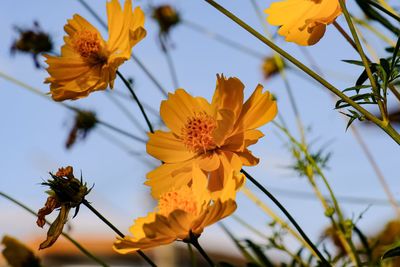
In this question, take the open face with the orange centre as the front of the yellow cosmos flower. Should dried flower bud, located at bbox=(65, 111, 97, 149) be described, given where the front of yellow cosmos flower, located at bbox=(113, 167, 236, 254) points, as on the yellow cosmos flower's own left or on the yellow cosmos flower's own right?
on the yellow cosmos flower's own right

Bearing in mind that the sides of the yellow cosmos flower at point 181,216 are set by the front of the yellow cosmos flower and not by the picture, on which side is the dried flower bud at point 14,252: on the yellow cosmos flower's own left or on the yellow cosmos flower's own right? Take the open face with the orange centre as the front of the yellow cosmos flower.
on the yellow cosmos flower's own right

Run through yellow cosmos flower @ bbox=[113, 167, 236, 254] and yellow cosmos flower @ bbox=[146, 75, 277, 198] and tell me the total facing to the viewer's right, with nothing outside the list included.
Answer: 0
